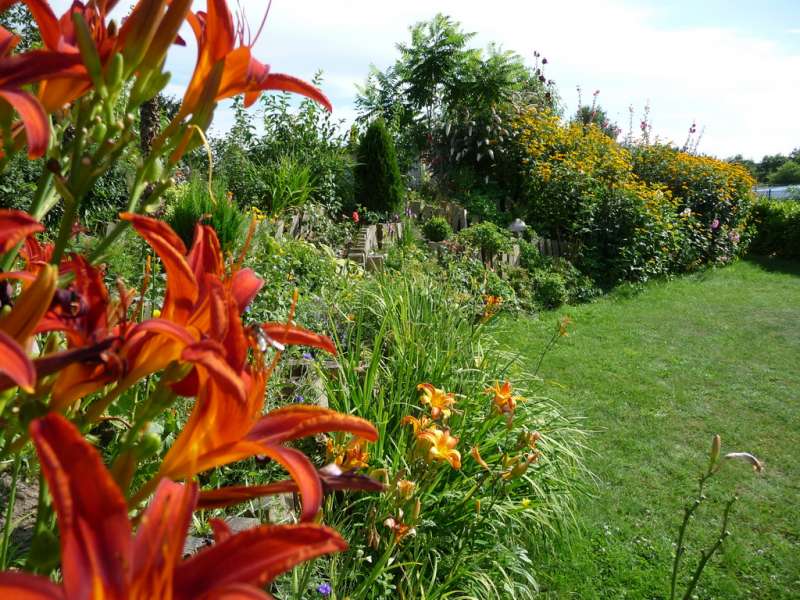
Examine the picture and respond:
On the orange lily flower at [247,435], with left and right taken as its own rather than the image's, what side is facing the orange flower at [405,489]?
left

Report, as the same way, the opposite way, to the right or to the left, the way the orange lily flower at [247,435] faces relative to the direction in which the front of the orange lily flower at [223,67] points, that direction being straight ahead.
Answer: the same way

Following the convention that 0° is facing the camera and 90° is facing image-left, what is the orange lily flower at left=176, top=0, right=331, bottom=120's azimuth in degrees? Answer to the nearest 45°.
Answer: approximately 270°

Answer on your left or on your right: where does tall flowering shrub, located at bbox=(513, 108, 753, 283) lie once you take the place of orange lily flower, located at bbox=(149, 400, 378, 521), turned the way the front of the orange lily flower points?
on your left

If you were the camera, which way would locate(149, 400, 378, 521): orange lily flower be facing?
facing to the right of the viewer

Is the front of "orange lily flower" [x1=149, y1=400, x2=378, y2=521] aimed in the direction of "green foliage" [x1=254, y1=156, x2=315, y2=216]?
no

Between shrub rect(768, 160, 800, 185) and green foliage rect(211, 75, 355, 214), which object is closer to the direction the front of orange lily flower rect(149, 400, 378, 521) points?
the shrub

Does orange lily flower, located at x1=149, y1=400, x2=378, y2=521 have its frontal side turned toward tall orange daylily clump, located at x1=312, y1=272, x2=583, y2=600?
no
